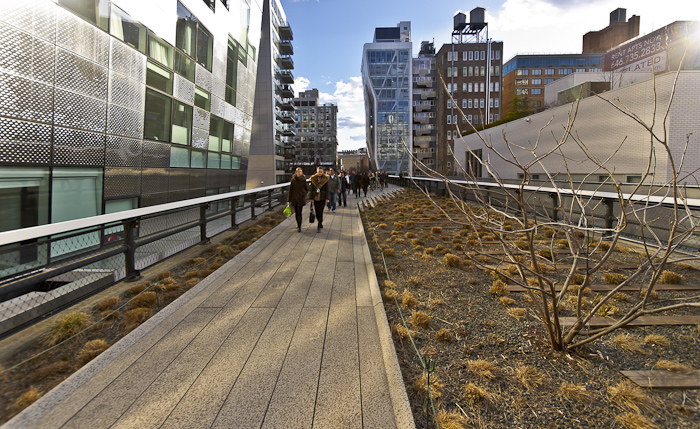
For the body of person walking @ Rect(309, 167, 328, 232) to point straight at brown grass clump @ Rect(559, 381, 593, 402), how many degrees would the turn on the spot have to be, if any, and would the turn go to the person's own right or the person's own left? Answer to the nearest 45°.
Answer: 0° — they already face it

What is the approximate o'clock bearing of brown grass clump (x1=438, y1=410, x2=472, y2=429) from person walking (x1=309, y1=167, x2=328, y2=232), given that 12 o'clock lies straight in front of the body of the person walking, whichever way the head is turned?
The brown grass clump is roughly at 12 o'clock from the person walking.

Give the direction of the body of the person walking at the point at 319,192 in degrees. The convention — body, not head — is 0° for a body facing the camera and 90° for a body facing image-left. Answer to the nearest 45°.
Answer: approximately 0°

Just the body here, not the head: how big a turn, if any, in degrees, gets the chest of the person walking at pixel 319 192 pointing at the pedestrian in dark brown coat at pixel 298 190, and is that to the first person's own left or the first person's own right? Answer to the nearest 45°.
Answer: approximately 45° to the first person's own right
